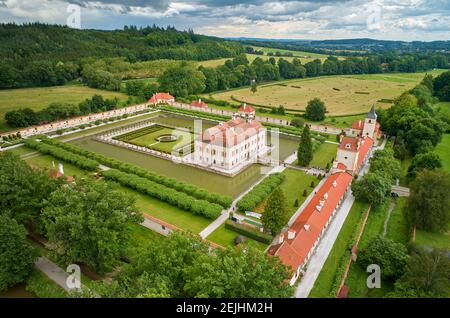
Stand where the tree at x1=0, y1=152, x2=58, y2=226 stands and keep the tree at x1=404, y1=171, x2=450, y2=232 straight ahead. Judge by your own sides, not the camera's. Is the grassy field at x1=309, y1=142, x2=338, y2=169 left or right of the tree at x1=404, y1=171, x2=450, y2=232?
left

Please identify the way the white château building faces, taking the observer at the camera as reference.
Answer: facing the viewer and to the right of the viewer

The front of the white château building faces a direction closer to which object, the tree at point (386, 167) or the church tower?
the tree

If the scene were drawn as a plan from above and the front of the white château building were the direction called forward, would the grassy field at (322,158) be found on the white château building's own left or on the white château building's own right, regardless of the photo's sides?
on the white château building's own left

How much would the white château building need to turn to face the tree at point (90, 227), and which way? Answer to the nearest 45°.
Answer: approximately 45° to its right

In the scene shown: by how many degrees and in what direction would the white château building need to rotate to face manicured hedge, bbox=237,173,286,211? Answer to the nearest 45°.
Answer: approximately 45° to its right

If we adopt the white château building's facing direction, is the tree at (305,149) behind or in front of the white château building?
in front

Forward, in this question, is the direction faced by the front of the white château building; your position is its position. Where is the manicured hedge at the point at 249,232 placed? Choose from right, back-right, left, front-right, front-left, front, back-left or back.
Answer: front-right
